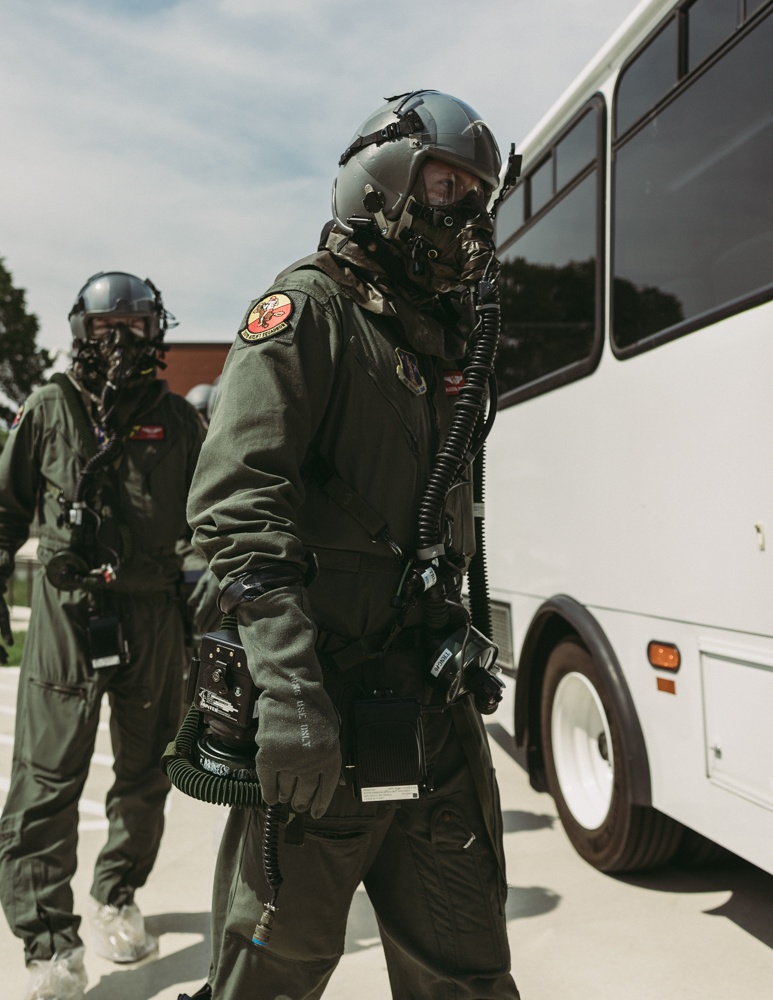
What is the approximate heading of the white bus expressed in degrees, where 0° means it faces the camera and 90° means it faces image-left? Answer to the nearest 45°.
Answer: approximately 315°

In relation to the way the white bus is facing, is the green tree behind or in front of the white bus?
behind
